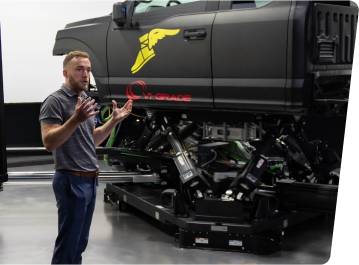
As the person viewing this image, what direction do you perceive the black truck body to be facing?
facing away from the viewer and to the left of the viewer

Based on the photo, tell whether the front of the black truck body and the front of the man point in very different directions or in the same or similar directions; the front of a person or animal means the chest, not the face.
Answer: very different directions

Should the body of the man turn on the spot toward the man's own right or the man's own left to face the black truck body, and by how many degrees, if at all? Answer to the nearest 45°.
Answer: approximately 90° to the man's own left

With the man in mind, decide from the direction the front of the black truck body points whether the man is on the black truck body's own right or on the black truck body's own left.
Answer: on the black truck body's own left

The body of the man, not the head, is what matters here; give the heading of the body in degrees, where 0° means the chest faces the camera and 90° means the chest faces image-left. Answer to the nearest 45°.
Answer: approximately 315°

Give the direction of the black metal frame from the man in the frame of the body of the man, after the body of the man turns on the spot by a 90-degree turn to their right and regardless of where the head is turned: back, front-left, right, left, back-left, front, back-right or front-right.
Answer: back
